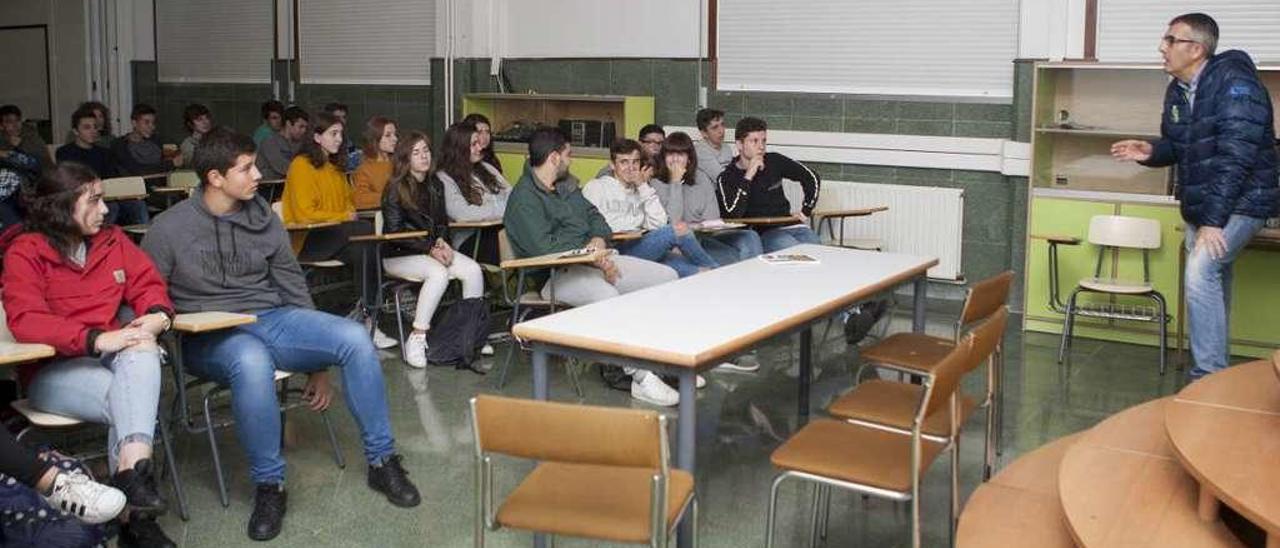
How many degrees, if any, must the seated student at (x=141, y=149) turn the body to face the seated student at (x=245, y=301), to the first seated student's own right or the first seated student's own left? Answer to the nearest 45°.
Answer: approximately 45° to the first seated student's own right

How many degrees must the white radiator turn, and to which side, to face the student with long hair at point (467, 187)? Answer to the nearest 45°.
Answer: approximately 45° to its right

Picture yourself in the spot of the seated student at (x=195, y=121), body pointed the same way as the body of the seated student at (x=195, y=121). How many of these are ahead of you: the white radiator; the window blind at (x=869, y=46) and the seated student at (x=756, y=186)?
3

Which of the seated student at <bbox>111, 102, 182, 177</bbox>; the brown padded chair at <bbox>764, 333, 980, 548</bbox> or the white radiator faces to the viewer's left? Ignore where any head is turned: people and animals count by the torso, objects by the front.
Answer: the brown padded chair

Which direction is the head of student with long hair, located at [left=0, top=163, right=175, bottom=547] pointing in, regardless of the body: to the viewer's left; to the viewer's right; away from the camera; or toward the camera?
to the viewer's right

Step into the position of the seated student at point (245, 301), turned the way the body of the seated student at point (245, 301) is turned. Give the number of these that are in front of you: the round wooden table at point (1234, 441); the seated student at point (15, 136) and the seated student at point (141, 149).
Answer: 1

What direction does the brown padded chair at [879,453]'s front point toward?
to the viewer's left

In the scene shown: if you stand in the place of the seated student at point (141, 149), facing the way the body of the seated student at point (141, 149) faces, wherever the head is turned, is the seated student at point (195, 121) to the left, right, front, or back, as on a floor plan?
left

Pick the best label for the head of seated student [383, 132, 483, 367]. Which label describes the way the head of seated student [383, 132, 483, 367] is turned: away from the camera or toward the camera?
toward the camera

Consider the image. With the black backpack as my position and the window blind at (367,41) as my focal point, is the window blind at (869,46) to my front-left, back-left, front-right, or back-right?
front-right

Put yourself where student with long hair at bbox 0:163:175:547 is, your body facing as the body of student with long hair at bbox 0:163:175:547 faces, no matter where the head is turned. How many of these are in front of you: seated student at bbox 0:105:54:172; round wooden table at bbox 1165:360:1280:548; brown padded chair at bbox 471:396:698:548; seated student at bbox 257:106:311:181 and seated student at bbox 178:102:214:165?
2

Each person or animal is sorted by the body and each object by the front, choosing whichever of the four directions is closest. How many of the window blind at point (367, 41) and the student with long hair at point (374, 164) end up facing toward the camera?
1

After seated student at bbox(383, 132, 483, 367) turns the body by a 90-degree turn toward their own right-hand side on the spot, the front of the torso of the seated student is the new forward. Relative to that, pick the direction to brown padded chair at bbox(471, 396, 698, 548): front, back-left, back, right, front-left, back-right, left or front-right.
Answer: front-left

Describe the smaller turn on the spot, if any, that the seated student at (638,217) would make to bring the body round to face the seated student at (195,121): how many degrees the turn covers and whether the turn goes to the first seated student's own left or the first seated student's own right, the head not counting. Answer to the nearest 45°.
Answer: approximately 180°

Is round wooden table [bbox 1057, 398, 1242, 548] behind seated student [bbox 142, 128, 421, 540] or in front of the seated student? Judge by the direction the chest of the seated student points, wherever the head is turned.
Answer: in front

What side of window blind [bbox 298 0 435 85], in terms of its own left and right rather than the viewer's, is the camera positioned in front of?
front

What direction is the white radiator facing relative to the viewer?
toward the camera

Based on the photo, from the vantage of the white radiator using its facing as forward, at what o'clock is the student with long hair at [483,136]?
The student with long hair is roughly at 2 o'clock from the white radiator.

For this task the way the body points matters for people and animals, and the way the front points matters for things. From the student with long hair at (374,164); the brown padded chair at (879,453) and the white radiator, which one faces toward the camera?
the white radiator

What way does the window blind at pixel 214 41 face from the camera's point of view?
toward the camera

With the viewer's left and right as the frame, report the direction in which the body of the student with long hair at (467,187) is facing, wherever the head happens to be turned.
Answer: facing the viewer and to the right of the viewer
